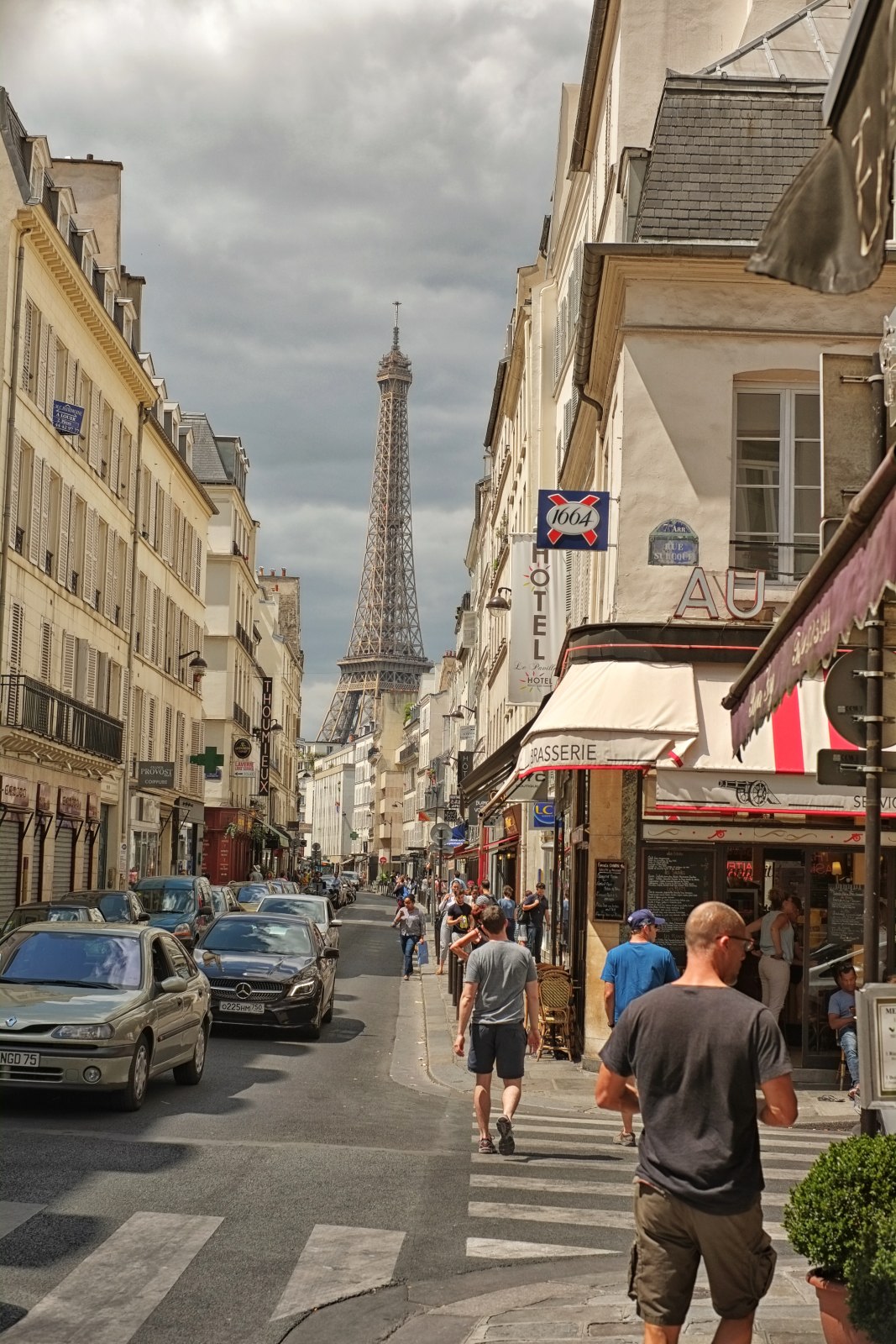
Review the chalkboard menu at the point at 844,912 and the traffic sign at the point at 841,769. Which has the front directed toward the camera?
the chalkboard menu

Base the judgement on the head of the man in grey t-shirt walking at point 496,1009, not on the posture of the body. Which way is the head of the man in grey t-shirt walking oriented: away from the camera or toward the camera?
away from the camera

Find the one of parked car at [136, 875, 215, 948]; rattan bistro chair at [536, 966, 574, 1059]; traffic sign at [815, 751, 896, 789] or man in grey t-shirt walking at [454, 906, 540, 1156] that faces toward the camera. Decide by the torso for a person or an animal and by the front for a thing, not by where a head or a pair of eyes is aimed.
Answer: the parked car

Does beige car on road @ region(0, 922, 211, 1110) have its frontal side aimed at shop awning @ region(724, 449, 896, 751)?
no

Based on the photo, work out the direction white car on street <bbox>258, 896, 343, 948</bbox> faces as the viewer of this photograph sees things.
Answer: facing the viewer and to the left of the viewer

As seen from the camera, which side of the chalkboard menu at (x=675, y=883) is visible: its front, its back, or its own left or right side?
front

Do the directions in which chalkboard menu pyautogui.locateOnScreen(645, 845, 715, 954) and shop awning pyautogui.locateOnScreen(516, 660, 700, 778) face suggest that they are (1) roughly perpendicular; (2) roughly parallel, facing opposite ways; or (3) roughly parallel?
roughly parallel

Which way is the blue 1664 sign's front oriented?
toward the camera

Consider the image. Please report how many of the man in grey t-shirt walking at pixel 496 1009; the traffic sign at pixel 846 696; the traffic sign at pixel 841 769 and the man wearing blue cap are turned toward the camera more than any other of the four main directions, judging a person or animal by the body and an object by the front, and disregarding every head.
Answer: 0

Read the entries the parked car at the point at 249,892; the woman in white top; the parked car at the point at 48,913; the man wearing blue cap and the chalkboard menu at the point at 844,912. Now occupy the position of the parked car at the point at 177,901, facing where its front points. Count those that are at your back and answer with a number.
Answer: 1

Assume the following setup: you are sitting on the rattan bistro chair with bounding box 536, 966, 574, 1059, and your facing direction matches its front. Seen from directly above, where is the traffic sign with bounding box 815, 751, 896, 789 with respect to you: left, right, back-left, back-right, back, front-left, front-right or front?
back

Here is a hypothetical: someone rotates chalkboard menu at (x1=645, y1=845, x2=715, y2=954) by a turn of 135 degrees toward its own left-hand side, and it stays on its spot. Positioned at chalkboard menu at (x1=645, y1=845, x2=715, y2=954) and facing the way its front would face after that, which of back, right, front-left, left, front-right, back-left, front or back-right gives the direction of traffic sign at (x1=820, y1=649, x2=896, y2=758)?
back-right

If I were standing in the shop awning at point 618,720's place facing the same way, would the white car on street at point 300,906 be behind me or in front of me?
behind

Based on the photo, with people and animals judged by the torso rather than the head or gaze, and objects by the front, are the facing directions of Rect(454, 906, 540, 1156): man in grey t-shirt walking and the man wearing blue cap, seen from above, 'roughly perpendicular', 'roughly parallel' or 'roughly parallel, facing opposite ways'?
roughly parallel

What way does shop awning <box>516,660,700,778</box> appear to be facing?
toward the camera

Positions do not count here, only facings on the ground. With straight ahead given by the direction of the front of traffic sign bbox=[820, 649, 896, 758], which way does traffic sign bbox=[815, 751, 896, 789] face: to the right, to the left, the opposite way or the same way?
the same way

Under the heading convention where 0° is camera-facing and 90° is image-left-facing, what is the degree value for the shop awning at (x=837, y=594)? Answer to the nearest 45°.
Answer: approximately 45°

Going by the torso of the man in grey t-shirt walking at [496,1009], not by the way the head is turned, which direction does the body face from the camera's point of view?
away from the camera
